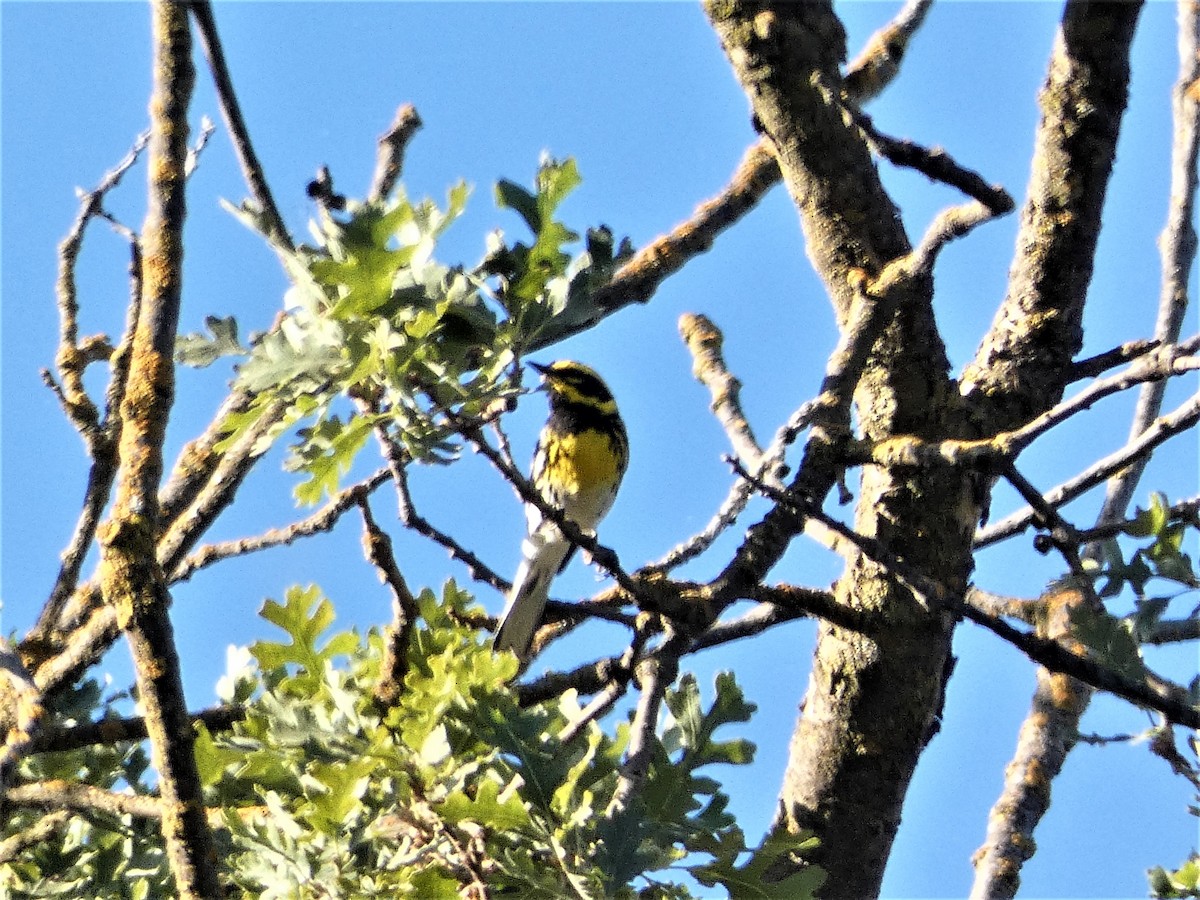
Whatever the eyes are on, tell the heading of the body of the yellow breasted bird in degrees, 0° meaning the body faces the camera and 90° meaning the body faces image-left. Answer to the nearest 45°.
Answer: approximately 315°
